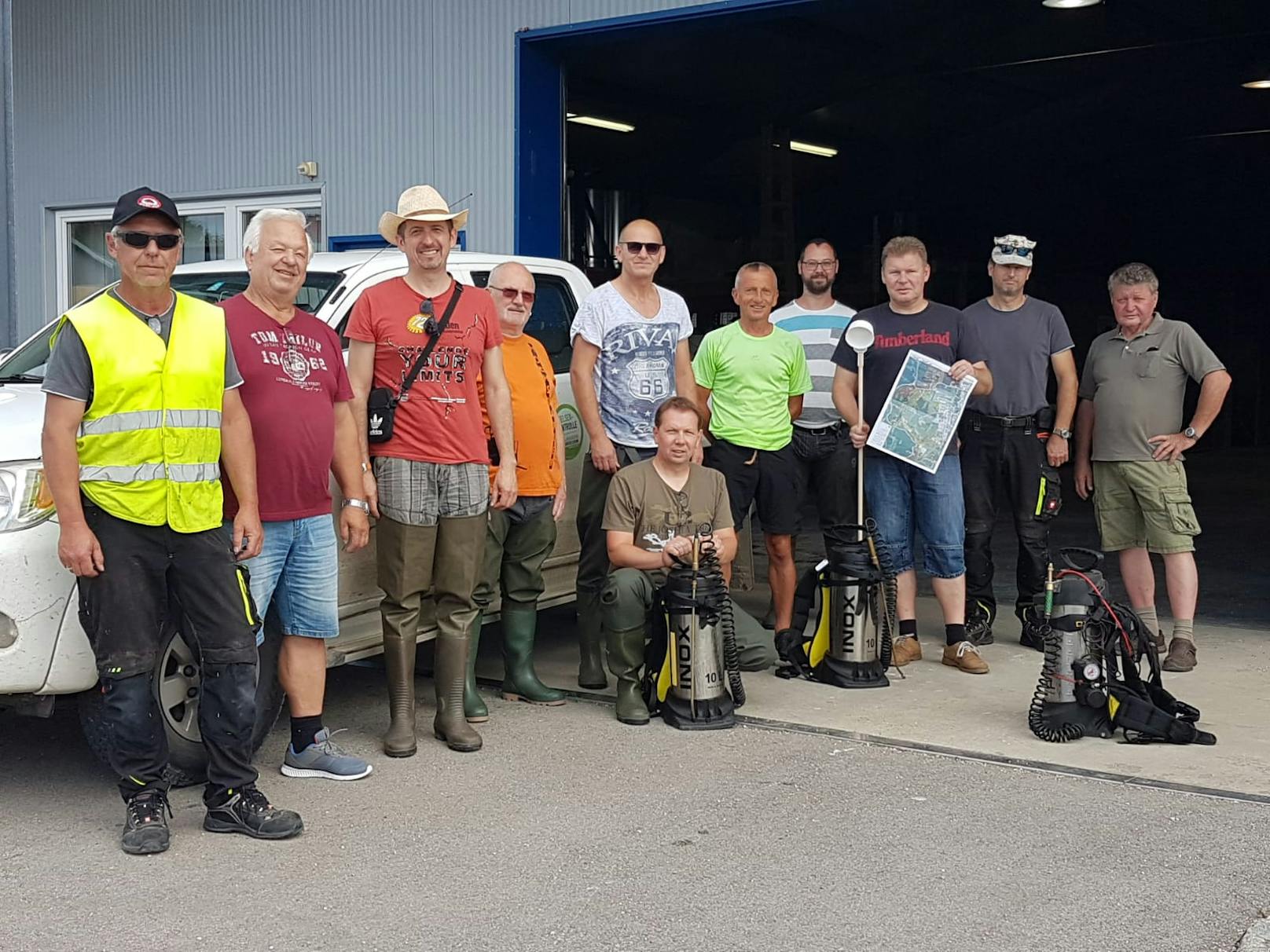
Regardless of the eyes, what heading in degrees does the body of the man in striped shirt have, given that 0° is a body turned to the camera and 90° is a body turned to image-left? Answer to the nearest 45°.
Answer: approximately 0°

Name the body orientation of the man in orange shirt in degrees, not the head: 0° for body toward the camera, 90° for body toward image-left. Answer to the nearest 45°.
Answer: approximately 315°

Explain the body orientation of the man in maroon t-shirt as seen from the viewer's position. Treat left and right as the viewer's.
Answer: facing the viewer and to the right of the viewer

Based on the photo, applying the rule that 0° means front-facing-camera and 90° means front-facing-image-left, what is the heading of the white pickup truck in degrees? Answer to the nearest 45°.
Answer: approximately 45°

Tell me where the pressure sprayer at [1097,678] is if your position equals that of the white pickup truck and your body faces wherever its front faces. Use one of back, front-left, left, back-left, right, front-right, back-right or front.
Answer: back-left

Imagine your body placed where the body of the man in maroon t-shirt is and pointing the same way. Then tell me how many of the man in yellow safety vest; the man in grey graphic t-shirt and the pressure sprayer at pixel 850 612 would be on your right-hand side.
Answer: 1

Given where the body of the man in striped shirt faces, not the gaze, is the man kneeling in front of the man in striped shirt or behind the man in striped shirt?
in front

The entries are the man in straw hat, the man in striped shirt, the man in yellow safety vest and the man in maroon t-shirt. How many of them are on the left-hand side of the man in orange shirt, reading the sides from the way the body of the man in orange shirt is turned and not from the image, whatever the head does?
1

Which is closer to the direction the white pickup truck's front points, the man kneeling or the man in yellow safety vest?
the man in yellow safety vest

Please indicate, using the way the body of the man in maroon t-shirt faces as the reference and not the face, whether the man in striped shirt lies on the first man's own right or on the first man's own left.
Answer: on the first man's own left

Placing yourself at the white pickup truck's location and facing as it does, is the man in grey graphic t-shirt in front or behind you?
behind

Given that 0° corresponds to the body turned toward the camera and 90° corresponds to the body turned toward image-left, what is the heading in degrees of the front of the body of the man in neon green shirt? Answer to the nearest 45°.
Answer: approximately 0°

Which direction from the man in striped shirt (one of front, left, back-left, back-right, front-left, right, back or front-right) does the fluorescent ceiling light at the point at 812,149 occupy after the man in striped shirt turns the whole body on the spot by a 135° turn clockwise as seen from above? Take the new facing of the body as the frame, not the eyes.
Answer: front-right
